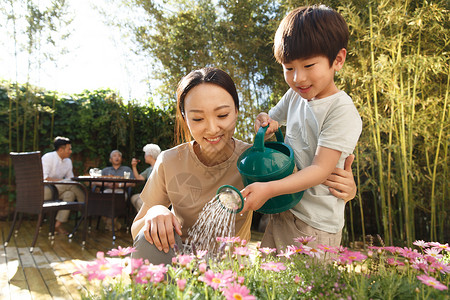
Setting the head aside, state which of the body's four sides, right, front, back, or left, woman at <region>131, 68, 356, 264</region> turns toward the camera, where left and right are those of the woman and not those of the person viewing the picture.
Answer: front

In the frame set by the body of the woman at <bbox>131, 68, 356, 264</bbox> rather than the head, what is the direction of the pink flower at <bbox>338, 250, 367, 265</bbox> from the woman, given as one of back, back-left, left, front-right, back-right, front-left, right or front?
front-left

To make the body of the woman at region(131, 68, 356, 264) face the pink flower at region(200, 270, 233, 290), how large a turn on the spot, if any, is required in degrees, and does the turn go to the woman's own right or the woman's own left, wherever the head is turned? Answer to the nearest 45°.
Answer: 0° — they already face it

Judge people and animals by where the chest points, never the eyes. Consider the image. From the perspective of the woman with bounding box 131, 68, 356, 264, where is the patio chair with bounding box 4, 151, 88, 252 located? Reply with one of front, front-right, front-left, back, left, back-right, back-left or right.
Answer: back-right

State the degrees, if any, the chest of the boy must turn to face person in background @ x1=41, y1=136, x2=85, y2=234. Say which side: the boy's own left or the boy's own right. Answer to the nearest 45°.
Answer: approximately 90° to the boy's own right

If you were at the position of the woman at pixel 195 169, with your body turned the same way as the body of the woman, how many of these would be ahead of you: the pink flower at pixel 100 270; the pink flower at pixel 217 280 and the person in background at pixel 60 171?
2

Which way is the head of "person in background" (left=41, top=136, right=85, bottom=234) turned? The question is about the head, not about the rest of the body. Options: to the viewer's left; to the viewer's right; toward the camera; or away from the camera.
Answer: to the viewer's right

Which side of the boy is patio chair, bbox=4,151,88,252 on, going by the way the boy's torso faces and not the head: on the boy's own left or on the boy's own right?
on the boy's own right

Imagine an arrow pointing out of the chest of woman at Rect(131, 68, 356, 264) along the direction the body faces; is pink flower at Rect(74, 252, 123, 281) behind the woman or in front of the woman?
in front

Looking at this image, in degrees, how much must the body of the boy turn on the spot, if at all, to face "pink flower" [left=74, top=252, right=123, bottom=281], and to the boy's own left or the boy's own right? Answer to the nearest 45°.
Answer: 0° — they already face it

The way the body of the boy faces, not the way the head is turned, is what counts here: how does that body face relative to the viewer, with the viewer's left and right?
facing the viewer and to the left of the viewer

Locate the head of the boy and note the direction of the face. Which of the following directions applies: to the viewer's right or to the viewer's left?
to the viewer's left

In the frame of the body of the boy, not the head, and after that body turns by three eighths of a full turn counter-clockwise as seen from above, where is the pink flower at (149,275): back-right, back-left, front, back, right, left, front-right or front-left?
back-right

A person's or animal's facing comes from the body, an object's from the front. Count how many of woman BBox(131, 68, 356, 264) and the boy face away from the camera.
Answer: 0
